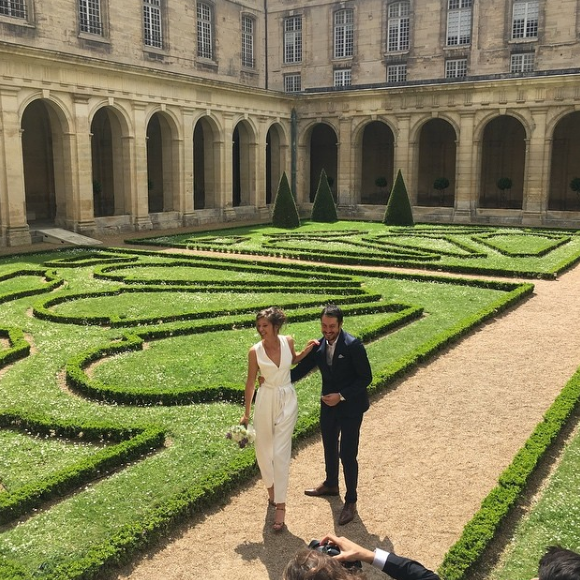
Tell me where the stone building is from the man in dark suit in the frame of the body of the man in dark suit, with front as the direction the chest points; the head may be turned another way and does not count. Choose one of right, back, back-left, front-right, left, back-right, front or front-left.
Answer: back-right

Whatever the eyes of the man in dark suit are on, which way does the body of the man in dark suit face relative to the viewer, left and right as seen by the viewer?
facing the viewer and to the left of the viewer

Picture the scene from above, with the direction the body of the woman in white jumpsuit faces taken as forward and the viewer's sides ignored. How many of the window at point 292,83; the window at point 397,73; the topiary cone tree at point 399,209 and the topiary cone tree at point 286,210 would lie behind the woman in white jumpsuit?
4

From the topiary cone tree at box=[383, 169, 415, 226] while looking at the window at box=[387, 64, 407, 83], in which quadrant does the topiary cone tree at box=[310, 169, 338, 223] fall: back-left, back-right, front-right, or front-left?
front-left

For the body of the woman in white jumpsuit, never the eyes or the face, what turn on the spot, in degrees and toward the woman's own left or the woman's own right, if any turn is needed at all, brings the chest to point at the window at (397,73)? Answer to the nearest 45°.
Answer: approximately 180°

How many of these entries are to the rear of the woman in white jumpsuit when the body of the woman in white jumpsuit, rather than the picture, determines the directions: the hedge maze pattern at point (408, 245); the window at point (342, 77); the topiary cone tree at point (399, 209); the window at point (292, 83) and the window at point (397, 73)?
5

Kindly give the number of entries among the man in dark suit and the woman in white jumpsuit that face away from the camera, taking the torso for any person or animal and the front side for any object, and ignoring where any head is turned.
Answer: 0

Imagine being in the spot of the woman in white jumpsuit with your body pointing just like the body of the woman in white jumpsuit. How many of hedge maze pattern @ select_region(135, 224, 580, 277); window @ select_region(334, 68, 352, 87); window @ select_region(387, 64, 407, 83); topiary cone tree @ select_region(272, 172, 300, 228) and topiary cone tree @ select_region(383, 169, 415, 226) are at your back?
5

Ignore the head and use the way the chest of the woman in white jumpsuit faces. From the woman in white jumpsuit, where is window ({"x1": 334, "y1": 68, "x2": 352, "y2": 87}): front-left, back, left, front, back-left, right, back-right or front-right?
back

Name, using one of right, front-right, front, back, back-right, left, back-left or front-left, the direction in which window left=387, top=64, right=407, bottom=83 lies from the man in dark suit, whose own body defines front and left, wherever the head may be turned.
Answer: back-right

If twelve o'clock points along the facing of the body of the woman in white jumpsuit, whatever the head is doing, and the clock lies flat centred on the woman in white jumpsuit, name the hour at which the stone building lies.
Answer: The stone building is roughly at 6 o'clock from the woman in white jumpsuit.

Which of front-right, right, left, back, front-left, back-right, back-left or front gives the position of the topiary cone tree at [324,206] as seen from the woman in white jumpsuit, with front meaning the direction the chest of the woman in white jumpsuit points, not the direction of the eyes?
back

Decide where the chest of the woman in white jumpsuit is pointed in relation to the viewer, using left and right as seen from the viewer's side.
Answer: facing the viewer

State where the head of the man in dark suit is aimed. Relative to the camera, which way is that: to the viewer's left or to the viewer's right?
to the viewer's left

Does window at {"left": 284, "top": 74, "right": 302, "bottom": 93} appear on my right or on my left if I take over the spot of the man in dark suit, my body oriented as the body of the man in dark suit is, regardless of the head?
on my right
